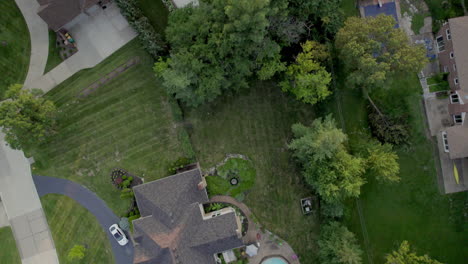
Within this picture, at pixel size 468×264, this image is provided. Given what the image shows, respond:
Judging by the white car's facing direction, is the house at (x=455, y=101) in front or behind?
in front

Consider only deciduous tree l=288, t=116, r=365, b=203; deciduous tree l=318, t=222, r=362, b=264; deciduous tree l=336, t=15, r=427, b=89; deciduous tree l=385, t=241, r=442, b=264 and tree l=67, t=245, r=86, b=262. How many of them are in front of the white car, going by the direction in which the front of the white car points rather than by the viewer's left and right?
4

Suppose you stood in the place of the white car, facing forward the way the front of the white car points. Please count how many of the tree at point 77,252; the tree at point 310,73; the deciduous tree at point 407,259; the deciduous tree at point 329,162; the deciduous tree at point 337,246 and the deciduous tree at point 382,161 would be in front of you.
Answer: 5

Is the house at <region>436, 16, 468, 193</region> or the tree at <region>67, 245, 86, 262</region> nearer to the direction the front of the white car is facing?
the house

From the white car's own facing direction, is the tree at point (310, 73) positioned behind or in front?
in front

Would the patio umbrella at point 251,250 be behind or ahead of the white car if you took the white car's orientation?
ahead
